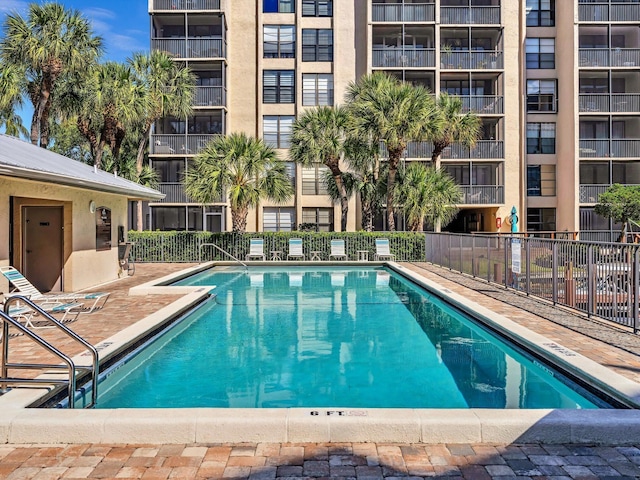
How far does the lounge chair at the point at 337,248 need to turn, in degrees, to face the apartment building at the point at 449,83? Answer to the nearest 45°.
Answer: approximately 135° to its left

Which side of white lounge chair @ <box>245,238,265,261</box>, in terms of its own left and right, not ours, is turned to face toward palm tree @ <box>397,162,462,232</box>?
left

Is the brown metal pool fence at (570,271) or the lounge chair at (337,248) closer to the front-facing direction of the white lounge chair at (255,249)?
the brown metal pool fence

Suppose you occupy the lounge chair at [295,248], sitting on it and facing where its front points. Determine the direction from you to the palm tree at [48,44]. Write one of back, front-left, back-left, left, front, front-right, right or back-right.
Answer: right

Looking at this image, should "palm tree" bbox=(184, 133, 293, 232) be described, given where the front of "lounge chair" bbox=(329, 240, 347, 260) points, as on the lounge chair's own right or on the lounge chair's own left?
on the lounge chair's own right

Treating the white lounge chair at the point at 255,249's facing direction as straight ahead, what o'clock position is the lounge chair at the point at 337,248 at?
The lounge chair is roughly at 9 o'clock from the white lounge chair.

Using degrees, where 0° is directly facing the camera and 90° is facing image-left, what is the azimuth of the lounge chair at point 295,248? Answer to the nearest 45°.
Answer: approximately 0°

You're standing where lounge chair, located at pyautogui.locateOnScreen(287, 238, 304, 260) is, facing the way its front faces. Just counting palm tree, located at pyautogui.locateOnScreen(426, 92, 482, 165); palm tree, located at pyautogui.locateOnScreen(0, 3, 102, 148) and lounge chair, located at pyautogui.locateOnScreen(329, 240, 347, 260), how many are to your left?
2

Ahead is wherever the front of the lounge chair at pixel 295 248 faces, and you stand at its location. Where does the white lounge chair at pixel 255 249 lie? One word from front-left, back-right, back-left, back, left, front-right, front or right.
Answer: right

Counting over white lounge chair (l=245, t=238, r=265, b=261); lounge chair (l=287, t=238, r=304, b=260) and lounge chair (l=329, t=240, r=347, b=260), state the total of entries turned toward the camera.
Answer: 3

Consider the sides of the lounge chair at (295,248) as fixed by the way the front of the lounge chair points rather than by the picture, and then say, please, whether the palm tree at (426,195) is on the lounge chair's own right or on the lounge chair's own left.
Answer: on the lounge chair's own left

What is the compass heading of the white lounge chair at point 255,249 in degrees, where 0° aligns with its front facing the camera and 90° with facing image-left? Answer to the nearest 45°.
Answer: approximately 0°

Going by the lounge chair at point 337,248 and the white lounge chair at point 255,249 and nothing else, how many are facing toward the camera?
2
